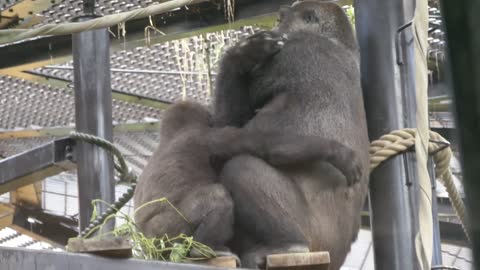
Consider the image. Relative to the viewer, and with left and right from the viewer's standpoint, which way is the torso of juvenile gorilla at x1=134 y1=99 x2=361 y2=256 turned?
facing away from the viewer and to the right of the viewer

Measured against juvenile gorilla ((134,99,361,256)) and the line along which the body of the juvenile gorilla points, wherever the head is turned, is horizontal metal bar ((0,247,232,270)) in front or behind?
behind

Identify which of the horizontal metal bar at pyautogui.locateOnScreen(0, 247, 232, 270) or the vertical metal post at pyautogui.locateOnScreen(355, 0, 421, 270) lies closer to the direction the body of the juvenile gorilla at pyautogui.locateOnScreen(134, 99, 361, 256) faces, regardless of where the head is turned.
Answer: the vertical metal post

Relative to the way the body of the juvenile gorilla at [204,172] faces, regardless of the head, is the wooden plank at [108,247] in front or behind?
behind

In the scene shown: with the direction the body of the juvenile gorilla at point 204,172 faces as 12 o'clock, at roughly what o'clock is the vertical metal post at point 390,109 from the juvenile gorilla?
The vertical metal post is roughly at 1 o'clock from the juvenile gorilla.
